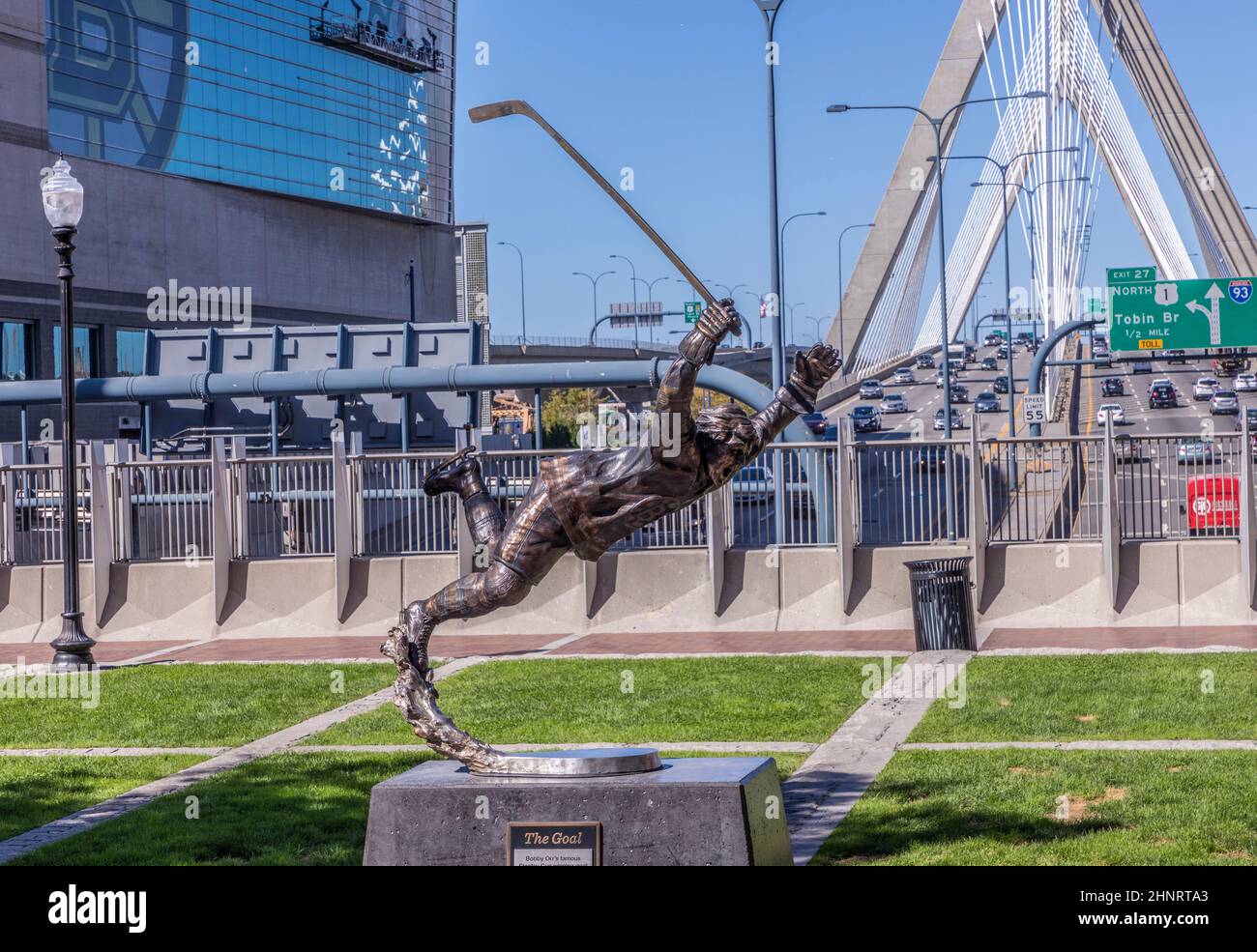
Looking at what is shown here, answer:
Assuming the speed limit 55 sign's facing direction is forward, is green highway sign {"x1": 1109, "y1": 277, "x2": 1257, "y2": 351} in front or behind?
behind

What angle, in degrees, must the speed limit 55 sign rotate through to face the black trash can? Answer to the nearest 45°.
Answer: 0° — it already faces it

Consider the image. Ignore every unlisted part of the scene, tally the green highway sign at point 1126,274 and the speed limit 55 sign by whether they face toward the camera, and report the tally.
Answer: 2

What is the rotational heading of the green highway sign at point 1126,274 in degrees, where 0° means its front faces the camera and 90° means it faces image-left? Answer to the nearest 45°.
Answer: approximately 0°

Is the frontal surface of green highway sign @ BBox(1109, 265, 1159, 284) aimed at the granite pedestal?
yes

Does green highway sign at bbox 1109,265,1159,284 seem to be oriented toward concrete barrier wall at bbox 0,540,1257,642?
yes

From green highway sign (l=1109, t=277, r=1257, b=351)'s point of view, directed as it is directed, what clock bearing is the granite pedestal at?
The granite pedestal is roughly at 12 o'clock from the green highway sign.

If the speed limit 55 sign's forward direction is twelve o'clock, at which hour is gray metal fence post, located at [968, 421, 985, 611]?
The gray metal fence post is roughly at 12 o'clock from the speed limit 55 sign.

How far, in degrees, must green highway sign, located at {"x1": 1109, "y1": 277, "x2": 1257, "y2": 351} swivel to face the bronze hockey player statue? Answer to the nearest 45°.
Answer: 0° — it already faces it

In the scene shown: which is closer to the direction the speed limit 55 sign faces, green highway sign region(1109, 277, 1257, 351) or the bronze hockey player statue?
the bronze hockey player statue

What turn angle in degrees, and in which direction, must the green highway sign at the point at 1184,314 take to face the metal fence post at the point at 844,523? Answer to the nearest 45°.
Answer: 0° — it already faces it

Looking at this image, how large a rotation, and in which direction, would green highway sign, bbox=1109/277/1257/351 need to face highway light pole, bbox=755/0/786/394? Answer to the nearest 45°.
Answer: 0° — it already faces it
